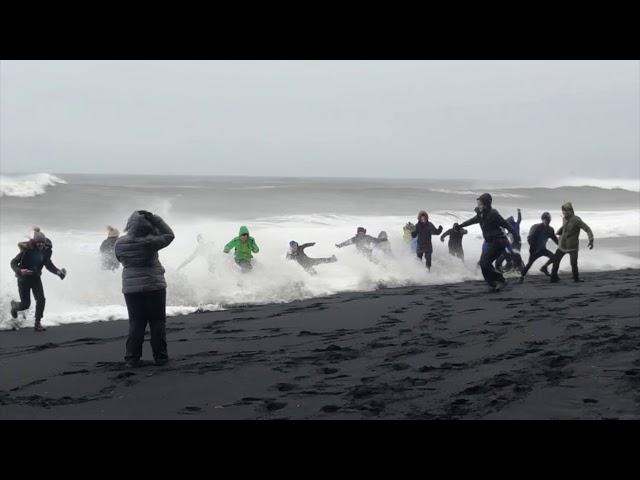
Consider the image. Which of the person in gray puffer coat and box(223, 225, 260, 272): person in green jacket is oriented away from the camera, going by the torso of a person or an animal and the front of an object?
the person in gray puffer coat

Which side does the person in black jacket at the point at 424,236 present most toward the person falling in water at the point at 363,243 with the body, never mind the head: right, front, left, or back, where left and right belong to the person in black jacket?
right

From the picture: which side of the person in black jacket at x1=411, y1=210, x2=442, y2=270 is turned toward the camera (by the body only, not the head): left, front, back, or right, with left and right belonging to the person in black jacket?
front

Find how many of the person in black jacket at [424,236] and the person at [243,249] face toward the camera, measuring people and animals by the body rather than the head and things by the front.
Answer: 2

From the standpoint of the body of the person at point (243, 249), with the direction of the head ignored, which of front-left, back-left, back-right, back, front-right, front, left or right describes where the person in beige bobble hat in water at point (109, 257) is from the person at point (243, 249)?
right

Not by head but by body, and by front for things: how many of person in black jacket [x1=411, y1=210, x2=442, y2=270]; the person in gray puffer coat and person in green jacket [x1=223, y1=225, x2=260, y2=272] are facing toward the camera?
2

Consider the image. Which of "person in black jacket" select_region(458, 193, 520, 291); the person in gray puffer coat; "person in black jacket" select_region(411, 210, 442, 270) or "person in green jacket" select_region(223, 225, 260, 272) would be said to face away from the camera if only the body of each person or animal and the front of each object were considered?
the person in gray puffer coat

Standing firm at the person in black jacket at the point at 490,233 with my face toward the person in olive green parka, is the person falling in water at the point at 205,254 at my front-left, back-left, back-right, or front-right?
back-left

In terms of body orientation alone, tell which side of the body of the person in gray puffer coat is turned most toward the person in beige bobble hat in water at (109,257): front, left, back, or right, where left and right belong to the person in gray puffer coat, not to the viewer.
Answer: front

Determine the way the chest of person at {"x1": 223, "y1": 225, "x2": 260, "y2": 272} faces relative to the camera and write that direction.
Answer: toward the camera

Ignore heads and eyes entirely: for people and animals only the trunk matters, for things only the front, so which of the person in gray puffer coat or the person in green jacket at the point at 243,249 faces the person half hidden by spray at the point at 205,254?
the person in gray puffer coat

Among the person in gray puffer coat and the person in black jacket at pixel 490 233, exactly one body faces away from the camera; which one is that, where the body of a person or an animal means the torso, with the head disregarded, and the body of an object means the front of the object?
the person in gray puffer coat

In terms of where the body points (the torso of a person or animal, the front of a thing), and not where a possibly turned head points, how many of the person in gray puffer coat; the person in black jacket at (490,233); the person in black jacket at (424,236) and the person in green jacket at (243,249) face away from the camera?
1

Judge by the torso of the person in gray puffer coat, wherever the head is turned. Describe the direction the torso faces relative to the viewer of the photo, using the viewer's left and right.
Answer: facing away from the viewer
